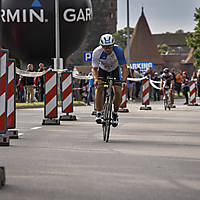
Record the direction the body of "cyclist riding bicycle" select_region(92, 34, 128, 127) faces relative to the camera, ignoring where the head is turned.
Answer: toward the camera

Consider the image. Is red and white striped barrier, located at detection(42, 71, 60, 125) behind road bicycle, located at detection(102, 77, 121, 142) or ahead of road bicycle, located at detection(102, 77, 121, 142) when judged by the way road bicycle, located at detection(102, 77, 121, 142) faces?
behind

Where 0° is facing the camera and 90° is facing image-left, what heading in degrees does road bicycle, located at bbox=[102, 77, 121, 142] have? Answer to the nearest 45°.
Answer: approximately 0°

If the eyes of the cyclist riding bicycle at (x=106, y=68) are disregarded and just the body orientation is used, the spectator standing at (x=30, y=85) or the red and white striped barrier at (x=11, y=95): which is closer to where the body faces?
the red and white striped barrier

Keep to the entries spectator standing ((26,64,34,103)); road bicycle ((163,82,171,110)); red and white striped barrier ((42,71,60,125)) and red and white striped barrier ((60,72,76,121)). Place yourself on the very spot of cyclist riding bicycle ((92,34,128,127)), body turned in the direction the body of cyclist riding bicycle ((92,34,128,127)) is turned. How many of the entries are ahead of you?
0

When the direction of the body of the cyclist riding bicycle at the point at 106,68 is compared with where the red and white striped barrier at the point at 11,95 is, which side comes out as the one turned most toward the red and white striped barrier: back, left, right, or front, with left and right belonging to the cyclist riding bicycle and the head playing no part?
right

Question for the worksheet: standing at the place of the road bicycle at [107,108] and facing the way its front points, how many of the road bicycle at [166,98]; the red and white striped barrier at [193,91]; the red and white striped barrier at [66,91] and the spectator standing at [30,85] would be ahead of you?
0

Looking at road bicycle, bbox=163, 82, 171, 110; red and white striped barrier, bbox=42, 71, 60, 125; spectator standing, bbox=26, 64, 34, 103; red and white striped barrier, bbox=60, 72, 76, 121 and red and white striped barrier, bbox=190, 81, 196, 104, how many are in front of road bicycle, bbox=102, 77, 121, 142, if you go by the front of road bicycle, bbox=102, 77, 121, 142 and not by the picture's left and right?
0

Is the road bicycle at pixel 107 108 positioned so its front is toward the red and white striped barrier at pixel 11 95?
no

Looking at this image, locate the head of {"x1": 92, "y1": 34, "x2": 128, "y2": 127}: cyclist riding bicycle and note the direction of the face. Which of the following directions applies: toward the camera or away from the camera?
toward the camera

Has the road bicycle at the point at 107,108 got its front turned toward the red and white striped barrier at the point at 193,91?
no

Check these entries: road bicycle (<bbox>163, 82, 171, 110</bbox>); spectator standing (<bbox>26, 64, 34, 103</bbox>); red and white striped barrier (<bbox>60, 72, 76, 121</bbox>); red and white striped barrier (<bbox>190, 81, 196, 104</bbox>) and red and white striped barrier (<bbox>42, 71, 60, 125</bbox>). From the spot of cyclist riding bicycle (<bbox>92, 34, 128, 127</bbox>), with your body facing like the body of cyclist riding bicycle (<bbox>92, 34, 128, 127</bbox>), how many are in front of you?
0
